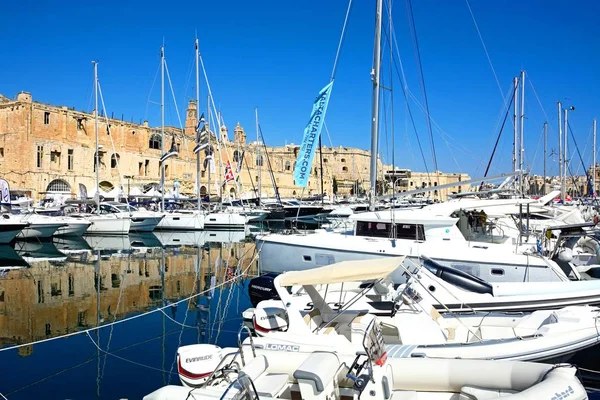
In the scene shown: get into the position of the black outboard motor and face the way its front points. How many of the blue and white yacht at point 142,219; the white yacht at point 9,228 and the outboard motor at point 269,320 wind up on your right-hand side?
1

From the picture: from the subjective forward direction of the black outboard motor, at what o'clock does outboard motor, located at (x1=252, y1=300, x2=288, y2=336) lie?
The outboard motor is roughly at 3 o'clock from the black outboard motor.

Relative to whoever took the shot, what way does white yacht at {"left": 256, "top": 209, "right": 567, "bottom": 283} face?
facing to the left of the viewer

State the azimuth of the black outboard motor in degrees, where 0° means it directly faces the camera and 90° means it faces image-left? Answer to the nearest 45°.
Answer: approximately 270°

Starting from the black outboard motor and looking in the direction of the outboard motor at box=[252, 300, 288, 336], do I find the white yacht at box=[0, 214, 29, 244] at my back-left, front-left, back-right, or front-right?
back-right

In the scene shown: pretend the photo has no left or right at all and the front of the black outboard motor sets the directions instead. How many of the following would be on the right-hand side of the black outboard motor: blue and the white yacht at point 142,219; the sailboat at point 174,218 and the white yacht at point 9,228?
0

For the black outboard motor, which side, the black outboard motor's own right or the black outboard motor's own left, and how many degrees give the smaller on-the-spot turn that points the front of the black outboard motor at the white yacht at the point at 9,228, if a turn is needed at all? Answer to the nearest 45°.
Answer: approximately 135° to the black outboard motor's own left

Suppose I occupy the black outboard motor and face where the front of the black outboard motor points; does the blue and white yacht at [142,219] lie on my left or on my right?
on my left

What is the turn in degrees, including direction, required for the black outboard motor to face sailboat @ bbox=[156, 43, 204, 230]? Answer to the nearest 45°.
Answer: approximately 90° to its left
